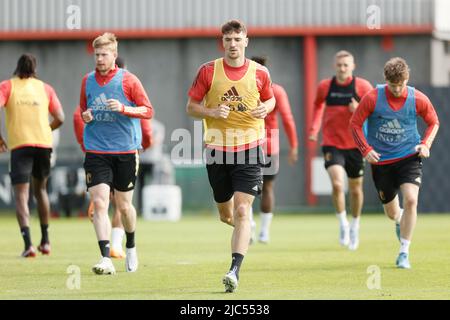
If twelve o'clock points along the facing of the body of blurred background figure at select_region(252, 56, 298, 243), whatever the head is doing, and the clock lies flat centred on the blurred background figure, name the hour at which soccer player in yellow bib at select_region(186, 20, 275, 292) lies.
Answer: The soccer player in yellow bib is roughly at 12 o'clock from the blurred background figure.

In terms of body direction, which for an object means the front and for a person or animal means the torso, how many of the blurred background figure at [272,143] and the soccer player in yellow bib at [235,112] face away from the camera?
0

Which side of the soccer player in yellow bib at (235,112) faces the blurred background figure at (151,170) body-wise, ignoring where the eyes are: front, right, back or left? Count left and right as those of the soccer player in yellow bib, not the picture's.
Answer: back

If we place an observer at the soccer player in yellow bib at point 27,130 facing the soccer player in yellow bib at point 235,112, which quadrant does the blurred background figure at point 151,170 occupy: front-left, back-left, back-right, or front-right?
back-left

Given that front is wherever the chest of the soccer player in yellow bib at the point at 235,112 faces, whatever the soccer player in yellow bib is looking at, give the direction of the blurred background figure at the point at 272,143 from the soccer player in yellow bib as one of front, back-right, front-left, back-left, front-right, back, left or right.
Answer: back

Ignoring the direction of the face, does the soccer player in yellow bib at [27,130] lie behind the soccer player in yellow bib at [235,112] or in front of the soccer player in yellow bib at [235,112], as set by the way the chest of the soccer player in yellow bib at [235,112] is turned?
behind

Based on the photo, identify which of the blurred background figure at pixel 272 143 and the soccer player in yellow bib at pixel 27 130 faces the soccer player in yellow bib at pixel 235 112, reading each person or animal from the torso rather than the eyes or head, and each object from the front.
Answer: the blurred background figure

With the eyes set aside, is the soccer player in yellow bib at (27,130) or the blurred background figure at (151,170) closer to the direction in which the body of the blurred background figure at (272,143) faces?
the soccer player in yellow bib

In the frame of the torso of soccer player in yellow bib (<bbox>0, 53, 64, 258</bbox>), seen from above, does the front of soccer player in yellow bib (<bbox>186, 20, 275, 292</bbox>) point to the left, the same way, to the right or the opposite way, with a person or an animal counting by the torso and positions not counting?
the opposite way
